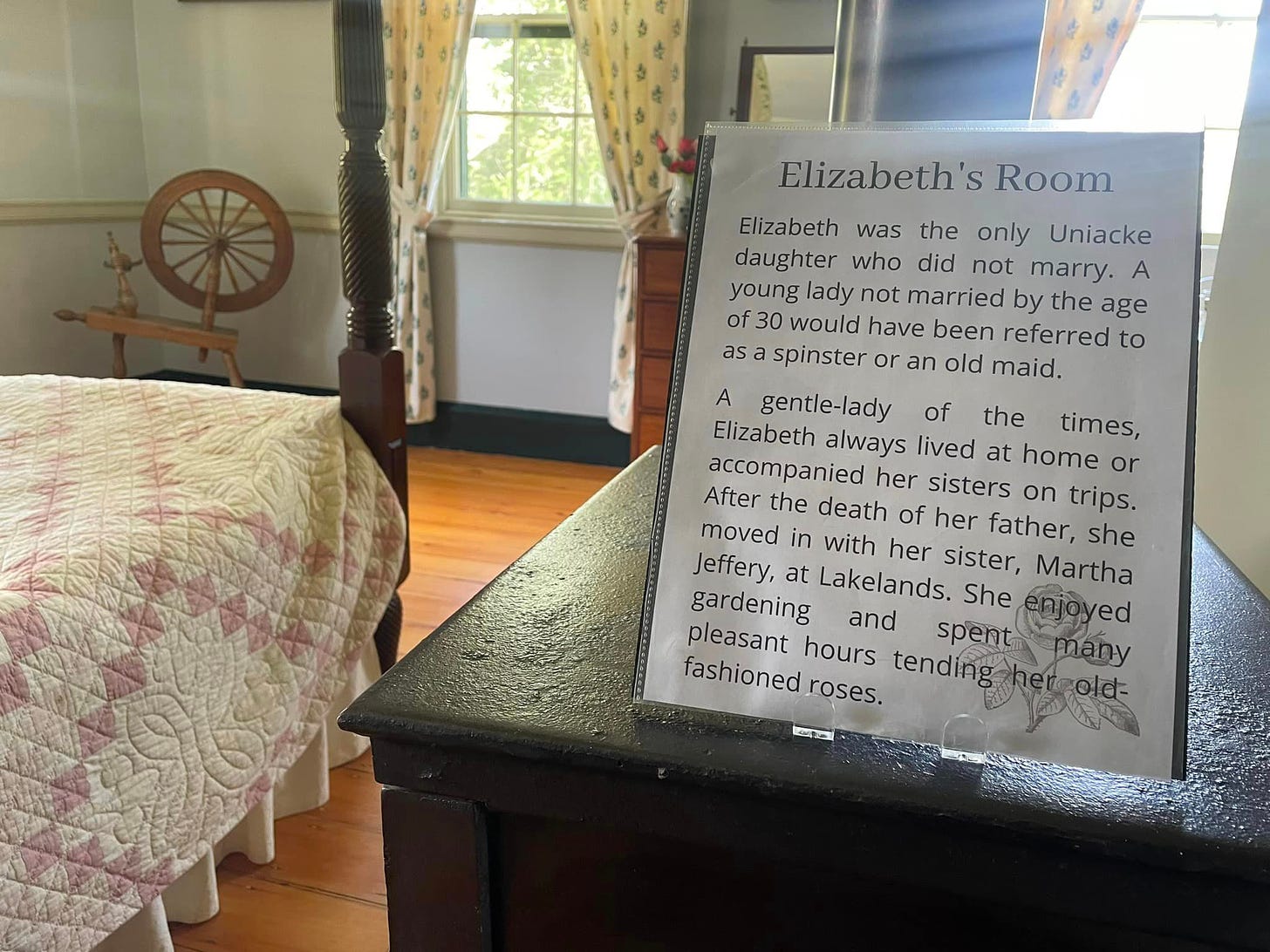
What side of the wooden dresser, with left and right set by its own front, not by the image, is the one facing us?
front

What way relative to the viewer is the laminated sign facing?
toward the camera

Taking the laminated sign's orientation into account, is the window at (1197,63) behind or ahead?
behind

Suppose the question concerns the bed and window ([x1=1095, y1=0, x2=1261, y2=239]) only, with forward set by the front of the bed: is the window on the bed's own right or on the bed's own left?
on the bed's own left

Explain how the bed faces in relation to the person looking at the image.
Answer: facing the viewer and to the right of the viewer

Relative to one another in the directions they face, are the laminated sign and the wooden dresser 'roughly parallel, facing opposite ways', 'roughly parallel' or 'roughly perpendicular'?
roughly parallel

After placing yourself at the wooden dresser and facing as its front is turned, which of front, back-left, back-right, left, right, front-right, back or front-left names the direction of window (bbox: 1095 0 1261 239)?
left

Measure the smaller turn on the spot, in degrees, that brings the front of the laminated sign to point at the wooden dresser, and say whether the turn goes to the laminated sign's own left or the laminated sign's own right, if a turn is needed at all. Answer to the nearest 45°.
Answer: approximately 180°

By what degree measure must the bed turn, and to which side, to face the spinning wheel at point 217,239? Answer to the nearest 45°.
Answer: approximately 135° to its left

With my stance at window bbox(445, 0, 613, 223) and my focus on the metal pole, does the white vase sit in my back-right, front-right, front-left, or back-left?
front-left

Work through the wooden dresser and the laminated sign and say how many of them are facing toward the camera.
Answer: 2
